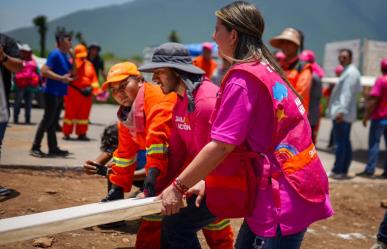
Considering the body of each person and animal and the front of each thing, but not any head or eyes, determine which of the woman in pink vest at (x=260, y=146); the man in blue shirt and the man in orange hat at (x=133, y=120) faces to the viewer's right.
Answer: the man in blue shirt

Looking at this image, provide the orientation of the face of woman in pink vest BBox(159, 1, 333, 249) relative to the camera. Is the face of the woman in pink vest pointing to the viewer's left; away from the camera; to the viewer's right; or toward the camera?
to the viewer's left

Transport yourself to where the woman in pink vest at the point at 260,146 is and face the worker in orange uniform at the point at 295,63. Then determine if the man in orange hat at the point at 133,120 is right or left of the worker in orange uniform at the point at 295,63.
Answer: left

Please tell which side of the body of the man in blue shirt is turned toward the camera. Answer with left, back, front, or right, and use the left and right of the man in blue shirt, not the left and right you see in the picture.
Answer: right

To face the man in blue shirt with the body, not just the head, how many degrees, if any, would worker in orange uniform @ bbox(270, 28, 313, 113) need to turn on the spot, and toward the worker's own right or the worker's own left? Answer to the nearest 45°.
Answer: approximately 45° to the worker's own right

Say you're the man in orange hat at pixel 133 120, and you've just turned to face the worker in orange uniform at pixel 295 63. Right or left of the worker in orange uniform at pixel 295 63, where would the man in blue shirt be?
left

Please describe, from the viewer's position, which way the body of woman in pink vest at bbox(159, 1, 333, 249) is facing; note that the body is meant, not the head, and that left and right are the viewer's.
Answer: facing away from the viewer and to the left of the viewer

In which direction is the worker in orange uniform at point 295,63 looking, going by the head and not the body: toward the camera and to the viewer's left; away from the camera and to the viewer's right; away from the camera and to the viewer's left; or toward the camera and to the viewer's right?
toward the camera and to the viewer's left
